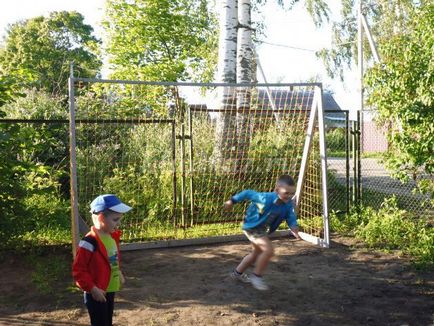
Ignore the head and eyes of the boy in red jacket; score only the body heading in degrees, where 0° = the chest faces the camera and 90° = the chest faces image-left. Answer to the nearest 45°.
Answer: approximately 315°

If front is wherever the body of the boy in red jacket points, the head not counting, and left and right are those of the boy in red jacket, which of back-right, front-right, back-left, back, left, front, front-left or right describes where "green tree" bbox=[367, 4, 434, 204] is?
left

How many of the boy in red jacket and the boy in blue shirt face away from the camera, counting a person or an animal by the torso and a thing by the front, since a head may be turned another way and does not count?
0

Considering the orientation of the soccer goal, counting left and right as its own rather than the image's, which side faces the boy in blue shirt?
front

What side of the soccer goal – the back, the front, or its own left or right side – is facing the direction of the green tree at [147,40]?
back

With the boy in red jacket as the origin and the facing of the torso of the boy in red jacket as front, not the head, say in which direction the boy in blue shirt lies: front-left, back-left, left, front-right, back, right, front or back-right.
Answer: left

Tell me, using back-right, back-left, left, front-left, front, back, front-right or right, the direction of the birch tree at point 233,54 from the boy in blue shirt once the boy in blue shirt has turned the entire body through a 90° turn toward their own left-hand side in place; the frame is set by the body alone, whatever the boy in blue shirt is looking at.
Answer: front-left
